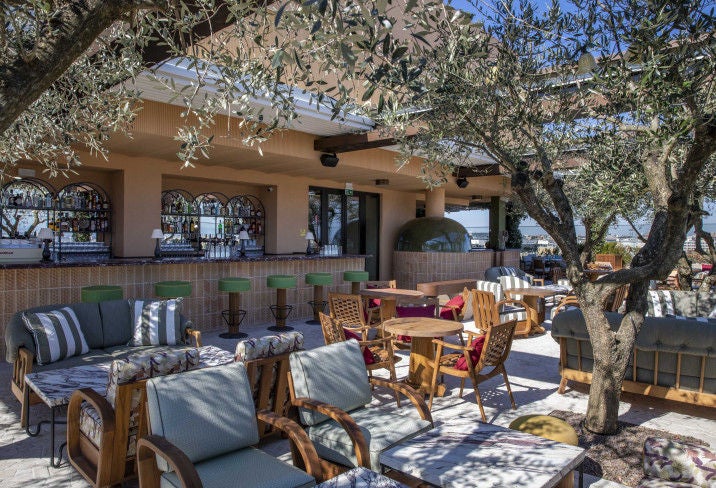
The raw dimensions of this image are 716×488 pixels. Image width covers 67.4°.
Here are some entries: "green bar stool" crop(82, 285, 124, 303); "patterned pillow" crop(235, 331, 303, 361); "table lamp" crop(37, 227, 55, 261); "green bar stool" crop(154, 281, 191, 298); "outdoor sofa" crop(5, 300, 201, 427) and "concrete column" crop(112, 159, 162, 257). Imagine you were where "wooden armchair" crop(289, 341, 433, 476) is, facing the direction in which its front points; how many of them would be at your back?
6

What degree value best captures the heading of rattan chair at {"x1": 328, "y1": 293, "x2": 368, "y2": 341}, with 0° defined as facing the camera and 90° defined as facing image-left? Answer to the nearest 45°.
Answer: approximately 225°

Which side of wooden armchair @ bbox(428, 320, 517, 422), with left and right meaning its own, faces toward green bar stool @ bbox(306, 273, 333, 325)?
front

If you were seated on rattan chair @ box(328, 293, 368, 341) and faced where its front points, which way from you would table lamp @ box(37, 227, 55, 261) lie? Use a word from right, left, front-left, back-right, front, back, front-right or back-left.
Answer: back-left

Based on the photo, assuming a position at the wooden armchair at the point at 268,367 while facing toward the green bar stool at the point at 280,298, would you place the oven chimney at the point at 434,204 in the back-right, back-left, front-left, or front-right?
front-right

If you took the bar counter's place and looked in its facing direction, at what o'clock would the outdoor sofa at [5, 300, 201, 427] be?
The outdoor sofa is roughly at 2 o'clock from the bar counter.

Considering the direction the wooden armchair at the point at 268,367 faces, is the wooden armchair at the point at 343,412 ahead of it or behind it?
behind

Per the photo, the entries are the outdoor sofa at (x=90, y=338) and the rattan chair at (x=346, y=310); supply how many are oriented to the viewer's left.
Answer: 0

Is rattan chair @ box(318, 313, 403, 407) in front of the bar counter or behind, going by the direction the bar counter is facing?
in front

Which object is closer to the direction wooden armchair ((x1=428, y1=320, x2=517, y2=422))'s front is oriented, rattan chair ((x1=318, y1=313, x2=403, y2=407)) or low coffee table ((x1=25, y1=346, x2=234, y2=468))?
the rattan chair
